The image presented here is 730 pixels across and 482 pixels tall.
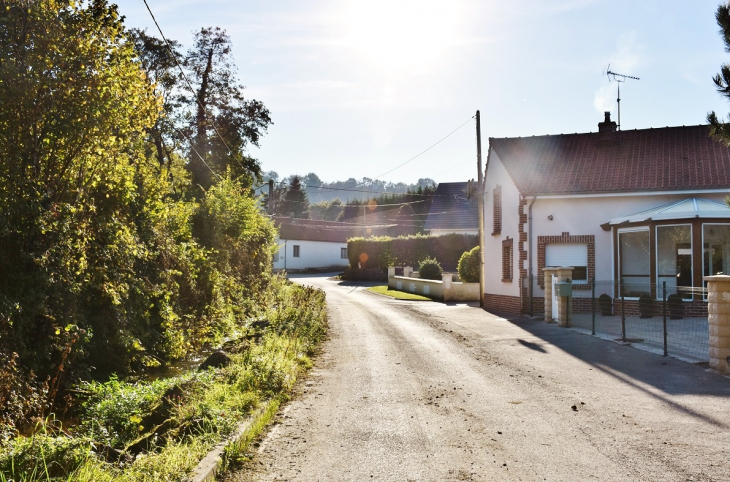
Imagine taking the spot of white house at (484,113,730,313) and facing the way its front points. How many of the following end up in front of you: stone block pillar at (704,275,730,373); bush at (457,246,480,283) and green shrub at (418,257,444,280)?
1

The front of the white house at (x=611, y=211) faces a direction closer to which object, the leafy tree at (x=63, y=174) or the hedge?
the leafy tree

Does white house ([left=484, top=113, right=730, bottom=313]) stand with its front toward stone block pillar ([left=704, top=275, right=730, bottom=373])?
yes

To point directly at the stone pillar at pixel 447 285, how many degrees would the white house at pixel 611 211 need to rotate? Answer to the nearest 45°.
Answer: approximately 135° to its right

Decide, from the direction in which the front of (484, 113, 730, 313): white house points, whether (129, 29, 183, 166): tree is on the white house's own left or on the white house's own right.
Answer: on the white house's own right

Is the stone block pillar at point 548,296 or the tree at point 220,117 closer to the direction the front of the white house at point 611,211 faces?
the stone block pillar

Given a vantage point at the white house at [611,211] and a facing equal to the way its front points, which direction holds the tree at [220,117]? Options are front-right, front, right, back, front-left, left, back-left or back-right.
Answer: right

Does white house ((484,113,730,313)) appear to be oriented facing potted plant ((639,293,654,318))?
yes

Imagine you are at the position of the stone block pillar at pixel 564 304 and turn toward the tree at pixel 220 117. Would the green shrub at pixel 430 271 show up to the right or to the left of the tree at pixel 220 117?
right

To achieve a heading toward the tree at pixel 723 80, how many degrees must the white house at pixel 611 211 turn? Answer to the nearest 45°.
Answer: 0° — it already faces it

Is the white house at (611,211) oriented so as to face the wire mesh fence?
yes

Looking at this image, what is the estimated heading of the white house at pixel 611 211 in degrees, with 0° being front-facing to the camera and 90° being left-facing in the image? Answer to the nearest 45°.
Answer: approximately 0°
